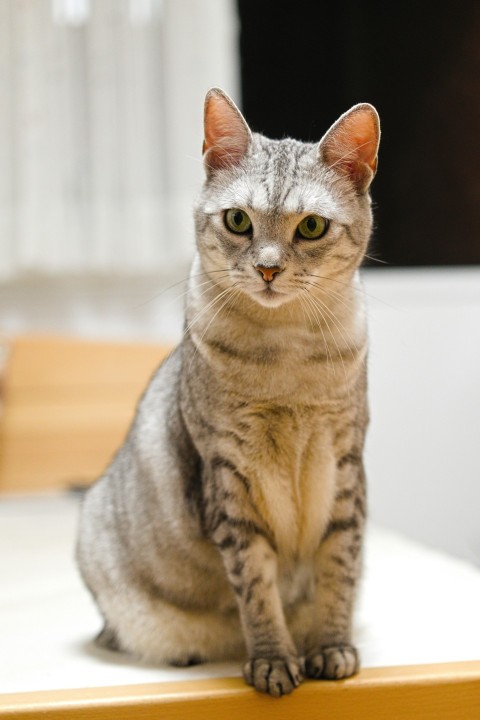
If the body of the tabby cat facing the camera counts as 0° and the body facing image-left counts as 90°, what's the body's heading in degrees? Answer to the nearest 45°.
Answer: approximately 315°
